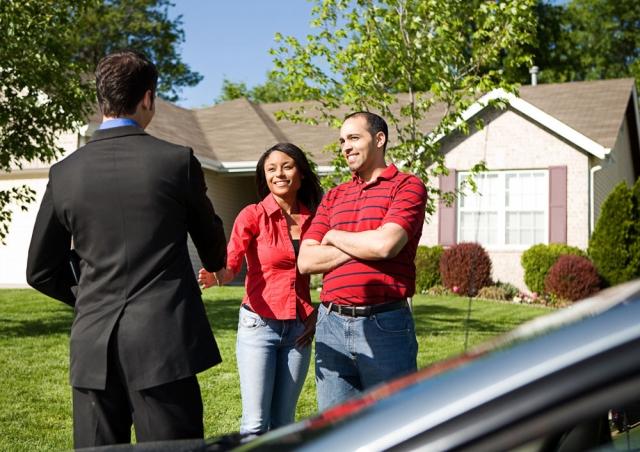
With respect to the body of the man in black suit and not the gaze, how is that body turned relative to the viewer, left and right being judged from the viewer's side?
facing away from the viewer

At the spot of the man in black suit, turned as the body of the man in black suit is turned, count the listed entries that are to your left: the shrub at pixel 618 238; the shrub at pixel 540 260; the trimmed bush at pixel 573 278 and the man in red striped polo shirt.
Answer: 0

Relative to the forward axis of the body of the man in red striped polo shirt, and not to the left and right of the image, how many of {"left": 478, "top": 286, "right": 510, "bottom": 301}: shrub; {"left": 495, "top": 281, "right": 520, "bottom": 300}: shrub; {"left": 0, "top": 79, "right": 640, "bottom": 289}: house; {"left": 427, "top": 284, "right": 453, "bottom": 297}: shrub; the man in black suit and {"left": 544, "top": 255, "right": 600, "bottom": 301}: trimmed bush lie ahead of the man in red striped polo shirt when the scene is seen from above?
1

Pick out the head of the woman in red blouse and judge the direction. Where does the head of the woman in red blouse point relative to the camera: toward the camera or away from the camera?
toward the camera

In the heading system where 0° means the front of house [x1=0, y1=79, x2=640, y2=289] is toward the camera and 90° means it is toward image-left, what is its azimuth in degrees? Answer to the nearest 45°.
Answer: approximately 45°

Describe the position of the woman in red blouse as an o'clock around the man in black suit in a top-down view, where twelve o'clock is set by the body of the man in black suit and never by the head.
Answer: The woman in red blouse is roughly at 1 o'clock from the man in black suit.

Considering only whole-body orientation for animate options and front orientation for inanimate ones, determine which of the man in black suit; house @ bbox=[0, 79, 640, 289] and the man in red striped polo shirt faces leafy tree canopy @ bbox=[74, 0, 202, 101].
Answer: the man in black suit

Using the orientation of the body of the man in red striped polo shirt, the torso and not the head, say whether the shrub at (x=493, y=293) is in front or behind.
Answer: behind

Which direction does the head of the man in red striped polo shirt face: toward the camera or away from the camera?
toward the camera

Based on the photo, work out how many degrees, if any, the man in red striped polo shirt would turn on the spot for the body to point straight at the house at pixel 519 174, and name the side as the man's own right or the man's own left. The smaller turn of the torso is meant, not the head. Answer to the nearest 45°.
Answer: approximately 135° to the man's own right

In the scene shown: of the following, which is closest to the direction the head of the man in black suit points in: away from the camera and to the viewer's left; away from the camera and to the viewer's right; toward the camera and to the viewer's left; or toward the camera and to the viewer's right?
away from the camera and to the viewer's right

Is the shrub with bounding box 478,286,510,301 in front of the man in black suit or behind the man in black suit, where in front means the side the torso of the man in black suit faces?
in front

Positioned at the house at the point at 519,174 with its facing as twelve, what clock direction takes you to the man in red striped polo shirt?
The man in red striped polo shirt is roughly at 11 o'clock from the house.
